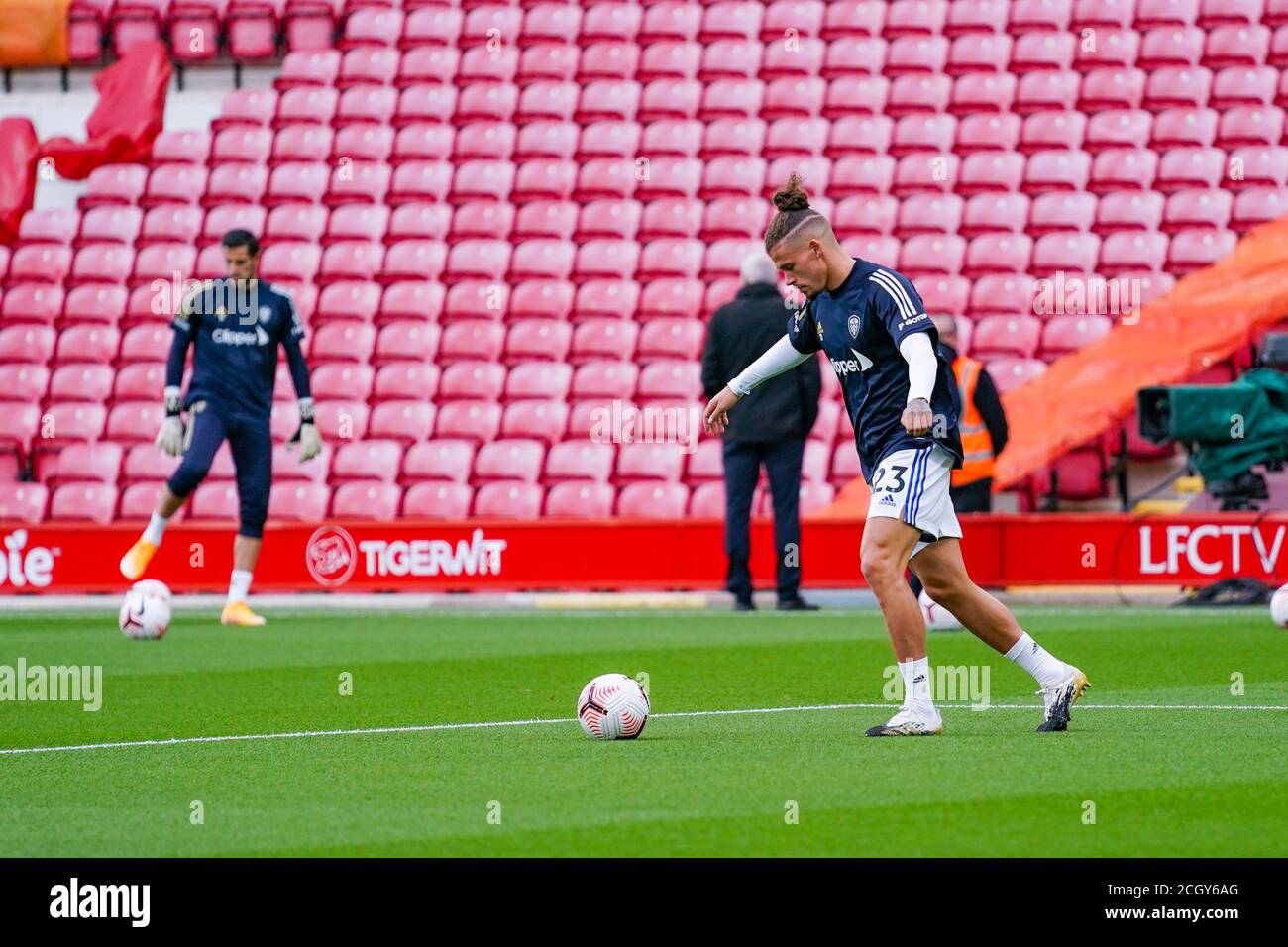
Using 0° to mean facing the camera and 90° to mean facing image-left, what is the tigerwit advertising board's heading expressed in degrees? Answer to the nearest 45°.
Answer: approximately 0°

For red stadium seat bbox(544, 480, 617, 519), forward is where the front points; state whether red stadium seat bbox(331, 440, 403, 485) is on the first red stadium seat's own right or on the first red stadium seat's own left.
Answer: on the first red stadium seat's own right

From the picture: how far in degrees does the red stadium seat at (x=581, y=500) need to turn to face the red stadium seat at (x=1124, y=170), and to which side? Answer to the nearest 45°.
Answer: approximately 90° to its left

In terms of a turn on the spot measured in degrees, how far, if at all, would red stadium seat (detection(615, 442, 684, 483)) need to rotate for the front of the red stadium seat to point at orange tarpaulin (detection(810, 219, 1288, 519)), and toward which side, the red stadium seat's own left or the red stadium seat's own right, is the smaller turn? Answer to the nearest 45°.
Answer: approximately 90° to the red stadium seat's own left

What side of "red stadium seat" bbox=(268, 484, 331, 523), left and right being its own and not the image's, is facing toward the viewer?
front

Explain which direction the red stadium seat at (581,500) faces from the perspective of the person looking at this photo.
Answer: facing the viewer

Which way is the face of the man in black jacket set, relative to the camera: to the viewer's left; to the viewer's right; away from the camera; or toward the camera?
away from the camera

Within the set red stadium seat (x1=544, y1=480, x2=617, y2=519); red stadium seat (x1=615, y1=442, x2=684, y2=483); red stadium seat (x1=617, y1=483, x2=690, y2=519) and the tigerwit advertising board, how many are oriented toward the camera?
4

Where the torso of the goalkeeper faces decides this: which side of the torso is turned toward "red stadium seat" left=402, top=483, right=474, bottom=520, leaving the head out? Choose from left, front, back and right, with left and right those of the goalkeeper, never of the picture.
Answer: back

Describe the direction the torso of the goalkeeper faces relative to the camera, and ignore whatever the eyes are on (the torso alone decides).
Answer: toward the camera

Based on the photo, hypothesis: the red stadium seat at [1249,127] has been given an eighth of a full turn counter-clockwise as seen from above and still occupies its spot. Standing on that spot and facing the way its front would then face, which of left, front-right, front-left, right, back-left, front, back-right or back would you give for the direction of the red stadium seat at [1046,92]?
back-right
